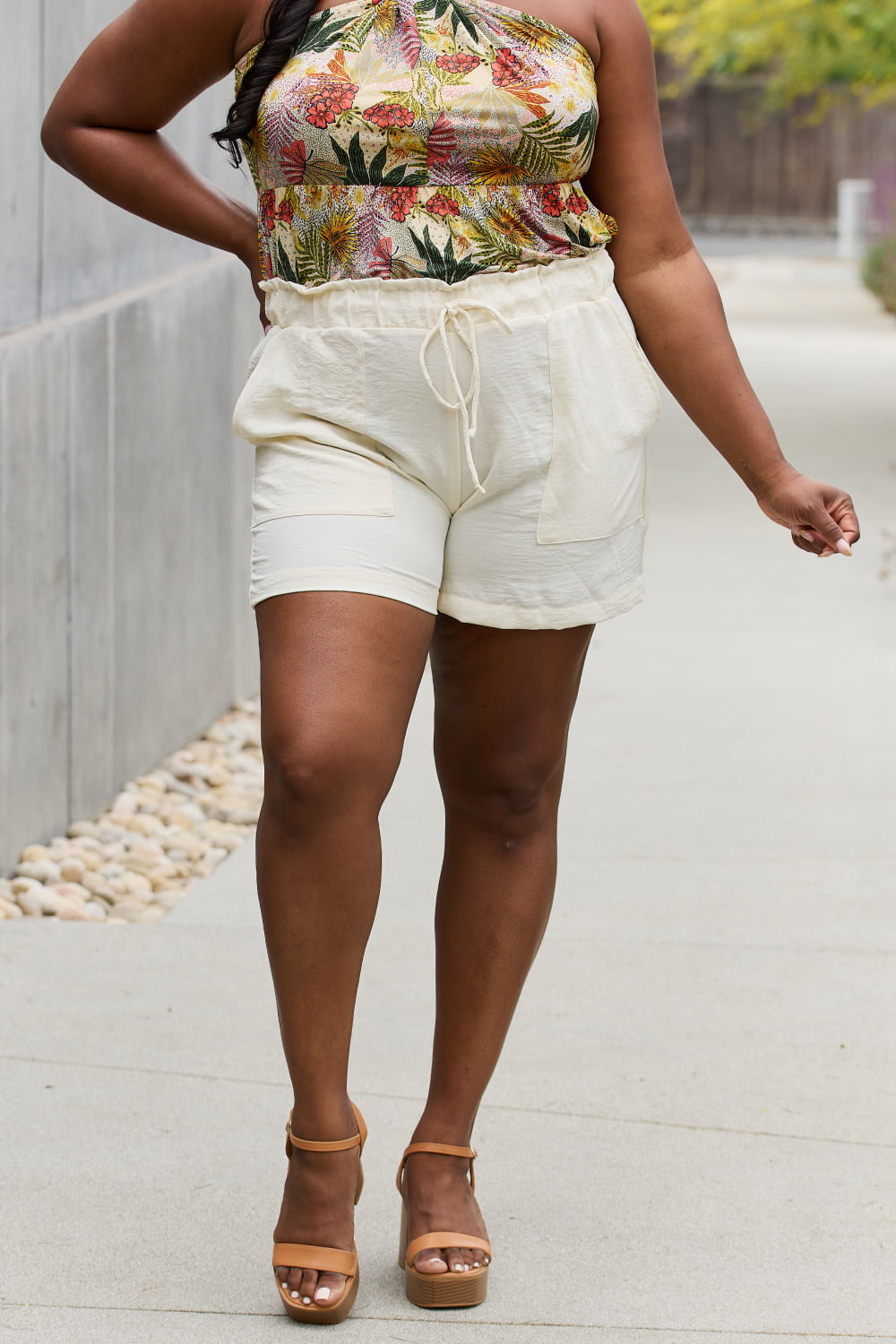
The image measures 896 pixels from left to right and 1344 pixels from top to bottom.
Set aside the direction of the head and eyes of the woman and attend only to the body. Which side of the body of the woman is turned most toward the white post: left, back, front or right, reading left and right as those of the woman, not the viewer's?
back

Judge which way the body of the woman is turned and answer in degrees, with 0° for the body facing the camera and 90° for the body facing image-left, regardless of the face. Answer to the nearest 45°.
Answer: approximately 0°

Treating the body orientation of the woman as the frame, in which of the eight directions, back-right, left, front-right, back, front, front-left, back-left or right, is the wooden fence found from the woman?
back
